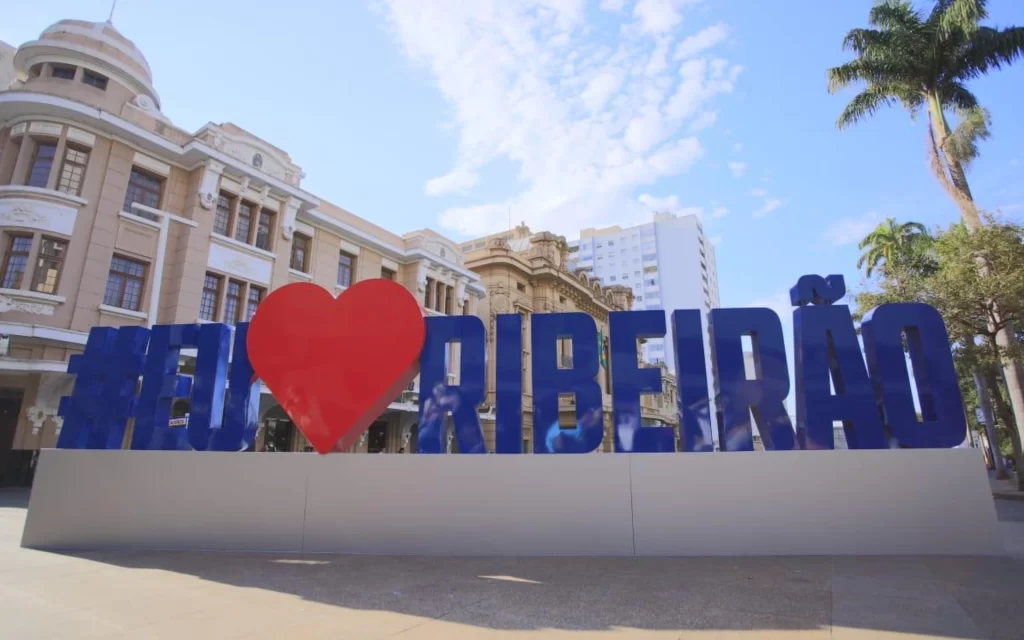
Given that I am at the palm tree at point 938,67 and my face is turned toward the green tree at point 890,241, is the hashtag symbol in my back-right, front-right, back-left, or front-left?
back-left

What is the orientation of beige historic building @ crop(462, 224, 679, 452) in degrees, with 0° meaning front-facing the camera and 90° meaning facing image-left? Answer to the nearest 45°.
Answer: approximately 315°

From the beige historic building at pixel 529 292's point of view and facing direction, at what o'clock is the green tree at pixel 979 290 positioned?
The green tree is roughly at 12 o'clock from the beige historic building.

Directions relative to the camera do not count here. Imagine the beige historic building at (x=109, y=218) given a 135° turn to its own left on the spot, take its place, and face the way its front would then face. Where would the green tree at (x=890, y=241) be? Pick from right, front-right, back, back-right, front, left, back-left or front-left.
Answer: right

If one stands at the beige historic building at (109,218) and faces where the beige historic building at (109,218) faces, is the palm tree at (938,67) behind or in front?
in front

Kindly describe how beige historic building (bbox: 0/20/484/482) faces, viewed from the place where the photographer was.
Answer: facing the viewer and to the right of the viewer

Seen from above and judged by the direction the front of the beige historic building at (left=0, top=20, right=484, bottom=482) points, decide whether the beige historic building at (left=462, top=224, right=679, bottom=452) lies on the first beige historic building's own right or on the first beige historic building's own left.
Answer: on the first beige historic building's own left

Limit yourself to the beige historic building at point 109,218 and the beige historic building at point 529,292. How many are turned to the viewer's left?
0

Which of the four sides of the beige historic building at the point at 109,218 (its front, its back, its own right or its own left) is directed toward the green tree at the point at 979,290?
front

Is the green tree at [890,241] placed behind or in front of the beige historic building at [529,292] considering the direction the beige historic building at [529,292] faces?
in front

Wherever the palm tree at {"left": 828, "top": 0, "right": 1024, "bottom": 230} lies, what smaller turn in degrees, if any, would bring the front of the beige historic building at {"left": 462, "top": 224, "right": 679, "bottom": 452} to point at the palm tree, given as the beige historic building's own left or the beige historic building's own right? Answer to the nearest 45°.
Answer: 0° — it already faces it

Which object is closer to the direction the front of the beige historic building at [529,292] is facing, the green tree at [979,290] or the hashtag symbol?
the green tree

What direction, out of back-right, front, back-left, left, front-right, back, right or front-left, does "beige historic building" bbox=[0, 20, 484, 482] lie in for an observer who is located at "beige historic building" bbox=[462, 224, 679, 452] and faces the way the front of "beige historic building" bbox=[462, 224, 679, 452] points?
right
